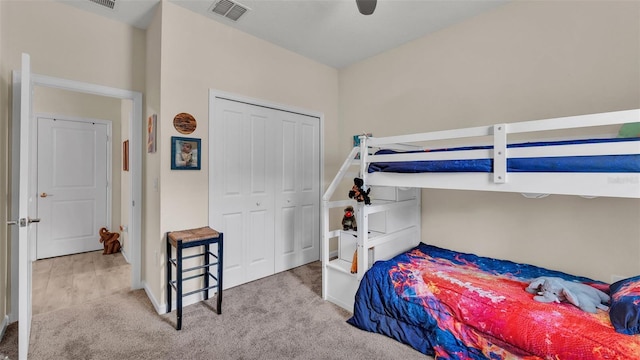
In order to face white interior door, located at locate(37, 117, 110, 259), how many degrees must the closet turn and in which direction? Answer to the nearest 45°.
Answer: approximately 180°

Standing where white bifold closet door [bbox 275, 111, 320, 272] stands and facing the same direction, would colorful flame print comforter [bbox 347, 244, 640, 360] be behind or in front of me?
in front

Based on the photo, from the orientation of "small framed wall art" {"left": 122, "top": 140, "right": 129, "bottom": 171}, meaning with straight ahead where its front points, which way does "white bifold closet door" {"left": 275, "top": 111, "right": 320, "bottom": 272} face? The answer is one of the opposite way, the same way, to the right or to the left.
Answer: to the left

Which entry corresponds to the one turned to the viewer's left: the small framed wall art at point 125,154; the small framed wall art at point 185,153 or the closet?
the small framed wall art at point 125,154

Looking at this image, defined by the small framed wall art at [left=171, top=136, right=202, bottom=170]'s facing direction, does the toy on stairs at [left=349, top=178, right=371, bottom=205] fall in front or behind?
in front

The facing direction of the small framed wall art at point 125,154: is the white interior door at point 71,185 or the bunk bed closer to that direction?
the white interior door

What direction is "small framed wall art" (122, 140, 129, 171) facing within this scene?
to the viewer's left

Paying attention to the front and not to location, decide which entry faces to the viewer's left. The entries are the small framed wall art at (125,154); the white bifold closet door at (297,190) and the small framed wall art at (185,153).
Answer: the small framed wall art at (125,154)

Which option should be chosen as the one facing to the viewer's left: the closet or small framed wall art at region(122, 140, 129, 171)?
the small framed wall art

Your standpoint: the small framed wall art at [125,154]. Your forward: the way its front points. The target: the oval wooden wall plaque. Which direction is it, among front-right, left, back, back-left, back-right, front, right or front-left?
left
